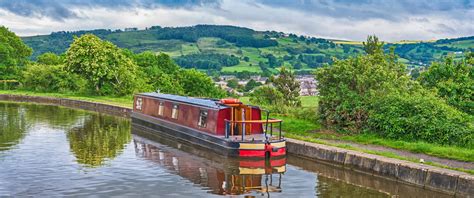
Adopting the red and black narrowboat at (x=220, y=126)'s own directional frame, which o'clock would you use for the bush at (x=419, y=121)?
The bush is roughly at 5 o'clock from the red and black narrowboat.

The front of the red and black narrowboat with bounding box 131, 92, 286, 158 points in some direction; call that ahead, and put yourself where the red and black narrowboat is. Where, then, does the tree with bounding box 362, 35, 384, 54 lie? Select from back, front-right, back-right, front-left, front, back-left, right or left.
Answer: right

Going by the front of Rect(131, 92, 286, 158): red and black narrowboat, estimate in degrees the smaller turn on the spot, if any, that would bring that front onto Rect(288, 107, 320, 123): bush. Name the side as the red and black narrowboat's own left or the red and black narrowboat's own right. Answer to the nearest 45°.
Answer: approximately 90° to the red and black narrowboat's own right

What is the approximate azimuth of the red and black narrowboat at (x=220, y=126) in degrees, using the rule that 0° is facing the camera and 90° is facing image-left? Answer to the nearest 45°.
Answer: approximately 135°

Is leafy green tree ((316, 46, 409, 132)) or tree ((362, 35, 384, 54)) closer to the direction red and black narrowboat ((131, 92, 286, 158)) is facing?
the tree

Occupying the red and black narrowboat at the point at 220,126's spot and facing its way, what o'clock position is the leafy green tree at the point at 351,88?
The leafy green tree is roughly at 4 o'clock from the red and black narrowboat.

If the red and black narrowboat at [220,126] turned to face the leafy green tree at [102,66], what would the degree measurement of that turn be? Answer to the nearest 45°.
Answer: approximately 45° to its right

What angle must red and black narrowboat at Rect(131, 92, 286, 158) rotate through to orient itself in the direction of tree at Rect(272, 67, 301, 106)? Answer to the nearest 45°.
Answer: approximately 45° to its right

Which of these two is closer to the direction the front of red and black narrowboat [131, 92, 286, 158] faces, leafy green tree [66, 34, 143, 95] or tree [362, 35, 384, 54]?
the leafy green tree

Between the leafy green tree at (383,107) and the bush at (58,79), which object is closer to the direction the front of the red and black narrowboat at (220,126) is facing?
the bush

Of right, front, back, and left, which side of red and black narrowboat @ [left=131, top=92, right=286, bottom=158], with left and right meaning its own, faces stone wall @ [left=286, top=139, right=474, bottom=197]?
back

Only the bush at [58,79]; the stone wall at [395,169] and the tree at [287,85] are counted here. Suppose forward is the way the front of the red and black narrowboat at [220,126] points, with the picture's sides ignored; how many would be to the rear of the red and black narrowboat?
1

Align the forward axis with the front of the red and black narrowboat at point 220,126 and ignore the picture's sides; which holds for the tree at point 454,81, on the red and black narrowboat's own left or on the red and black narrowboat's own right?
on the red and black narrowboat's own right
